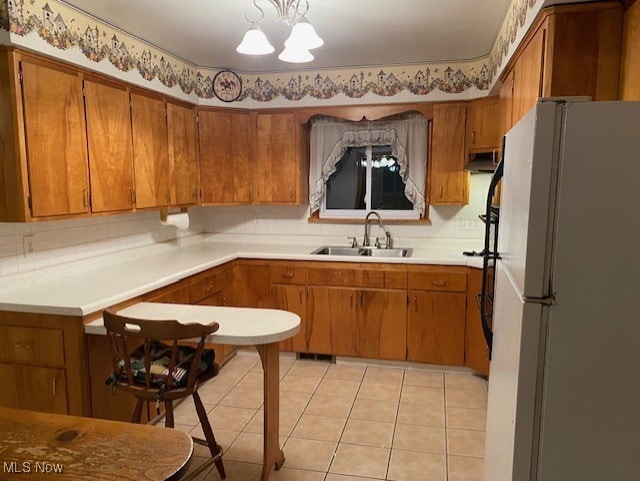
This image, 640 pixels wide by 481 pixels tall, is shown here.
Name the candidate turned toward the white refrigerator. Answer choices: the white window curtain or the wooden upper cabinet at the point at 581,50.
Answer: the white window curtain

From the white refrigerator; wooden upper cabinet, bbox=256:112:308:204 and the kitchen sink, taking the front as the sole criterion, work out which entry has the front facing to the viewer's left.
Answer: the white refrigerator

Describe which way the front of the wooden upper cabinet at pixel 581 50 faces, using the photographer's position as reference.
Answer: facing to the left of the viewer

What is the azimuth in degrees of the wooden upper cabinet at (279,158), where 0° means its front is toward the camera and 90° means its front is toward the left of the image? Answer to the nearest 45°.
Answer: approximately 0°

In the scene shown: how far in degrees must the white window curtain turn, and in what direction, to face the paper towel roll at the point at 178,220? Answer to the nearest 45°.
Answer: approximately 90° to its right

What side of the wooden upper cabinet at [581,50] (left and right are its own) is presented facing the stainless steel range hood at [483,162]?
right

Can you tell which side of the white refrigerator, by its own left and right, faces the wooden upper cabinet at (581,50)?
right

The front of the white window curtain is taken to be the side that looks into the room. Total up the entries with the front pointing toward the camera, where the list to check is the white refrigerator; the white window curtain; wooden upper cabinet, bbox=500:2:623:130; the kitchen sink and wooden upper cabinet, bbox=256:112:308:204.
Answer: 3
